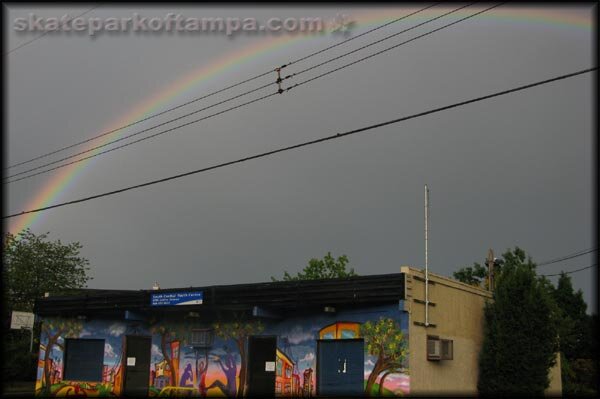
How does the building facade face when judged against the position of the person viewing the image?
facing the viewer and to the left of the viewer

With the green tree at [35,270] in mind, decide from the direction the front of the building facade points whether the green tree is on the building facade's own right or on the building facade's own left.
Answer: on the building facade's own right

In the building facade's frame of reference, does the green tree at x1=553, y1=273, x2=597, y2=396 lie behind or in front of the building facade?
behind

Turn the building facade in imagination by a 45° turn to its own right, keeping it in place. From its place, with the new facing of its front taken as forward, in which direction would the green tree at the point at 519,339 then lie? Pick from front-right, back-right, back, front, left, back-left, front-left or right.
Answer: back

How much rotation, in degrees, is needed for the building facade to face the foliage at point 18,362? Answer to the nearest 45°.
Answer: approximately 90° to its right
